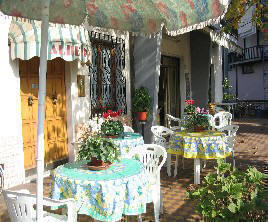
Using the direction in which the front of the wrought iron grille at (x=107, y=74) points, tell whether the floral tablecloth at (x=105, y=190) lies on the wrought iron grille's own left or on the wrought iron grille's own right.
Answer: on the wrought iron grille's own right

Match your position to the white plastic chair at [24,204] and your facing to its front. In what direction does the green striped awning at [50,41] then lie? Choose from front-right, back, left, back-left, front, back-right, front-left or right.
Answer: front-left

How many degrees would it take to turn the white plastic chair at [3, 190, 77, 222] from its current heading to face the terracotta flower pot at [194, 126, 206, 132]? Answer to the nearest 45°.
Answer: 0° — it already faces it

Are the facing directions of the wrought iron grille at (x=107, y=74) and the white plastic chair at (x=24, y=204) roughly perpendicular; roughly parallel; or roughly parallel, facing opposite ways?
roughly perpendicular

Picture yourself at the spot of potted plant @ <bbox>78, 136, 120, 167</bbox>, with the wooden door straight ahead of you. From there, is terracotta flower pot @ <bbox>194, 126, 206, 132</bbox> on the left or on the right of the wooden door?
right

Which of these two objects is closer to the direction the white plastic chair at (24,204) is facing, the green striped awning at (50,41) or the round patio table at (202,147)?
the round patio table

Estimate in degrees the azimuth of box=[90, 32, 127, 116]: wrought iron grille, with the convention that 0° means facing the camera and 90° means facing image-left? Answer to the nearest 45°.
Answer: approximately 315°

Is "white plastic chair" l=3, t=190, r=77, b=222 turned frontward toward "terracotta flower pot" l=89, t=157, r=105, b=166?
yes

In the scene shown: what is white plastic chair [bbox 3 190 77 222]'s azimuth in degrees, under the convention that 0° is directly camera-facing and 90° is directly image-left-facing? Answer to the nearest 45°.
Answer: approximately 225°

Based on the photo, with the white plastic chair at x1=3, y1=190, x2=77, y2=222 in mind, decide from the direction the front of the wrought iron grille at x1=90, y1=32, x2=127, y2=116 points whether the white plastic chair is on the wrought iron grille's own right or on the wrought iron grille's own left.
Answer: on the wrought iron grille's own right

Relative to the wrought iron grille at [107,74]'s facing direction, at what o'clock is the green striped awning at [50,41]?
The green striped awning is roughly at 2 o'clock from the wrought iron grille.

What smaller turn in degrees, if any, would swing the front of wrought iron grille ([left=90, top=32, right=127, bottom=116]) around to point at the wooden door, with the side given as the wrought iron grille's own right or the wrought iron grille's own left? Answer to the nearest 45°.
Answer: approximately 90° to the wrought iron grille's own right

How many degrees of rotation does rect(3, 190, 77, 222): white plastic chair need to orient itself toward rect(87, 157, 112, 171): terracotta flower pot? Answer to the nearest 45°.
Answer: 0° — it already faces it
